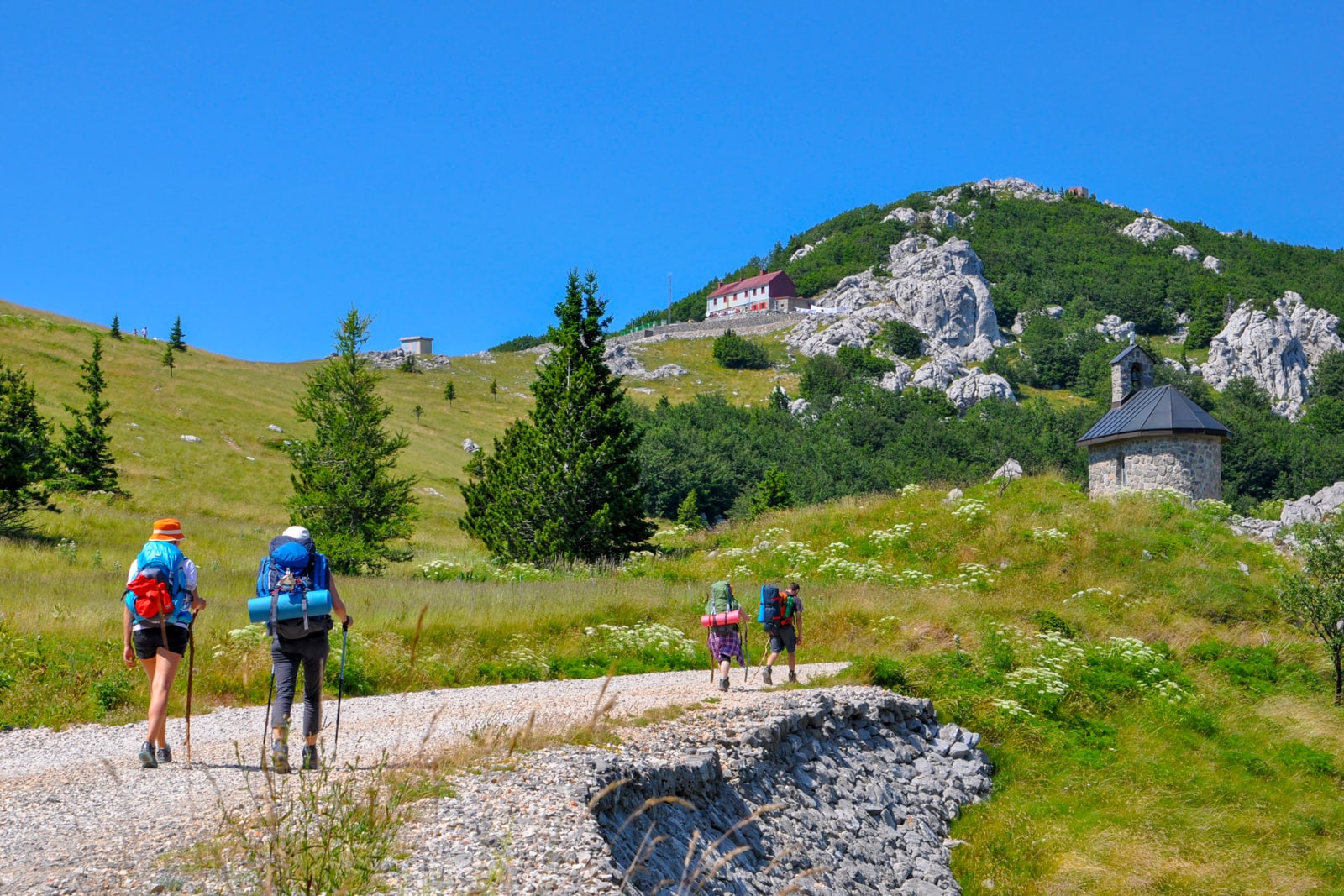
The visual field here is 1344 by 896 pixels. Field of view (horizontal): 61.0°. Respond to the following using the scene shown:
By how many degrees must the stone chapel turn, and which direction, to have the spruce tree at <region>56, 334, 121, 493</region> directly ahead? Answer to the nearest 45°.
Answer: approximately 45° to its left

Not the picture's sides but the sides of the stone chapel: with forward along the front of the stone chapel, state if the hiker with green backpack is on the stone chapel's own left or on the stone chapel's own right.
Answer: on the stone chapel's own left

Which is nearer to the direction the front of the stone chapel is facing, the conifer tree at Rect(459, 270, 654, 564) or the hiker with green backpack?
the conifer tree

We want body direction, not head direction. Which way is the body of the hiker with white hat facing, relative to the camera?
away from the camera

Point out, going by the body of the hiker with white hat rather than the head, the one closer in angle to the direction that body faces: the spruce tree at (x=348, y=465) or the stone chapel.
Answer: the spruce tree

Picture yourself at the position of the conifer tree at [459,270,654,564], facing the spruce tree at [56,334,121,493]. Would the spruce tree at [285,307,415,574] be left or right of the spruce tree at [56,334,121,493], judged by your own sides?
left

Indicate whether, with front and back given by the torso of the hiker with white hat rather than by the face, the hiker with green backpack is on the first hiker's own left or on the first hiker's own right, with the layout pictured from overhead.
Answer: on the first hiker's own right

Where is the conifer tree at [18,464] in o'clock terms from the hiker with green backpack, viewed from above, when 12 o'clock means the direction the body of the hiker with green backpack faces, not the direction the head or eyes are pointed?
The conifer tree is roughly at 10 o'clock from the hiker with green backpack.

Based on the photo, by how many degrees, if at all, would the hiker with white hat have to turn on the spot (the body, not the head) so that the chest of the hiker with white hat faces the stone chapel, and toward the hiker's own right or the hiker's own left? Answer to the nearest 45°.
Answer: approximately 45° to the hiker's own right

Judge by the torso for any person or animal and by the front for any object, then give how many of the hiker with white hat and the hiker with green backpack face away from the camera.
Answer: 2

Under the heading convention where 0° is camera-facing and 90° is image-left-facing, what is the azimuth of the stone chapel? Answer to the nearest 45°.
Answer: approximately 135°

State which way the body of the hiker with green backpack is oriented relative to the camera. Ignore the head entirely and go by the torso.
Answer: away from the camera
